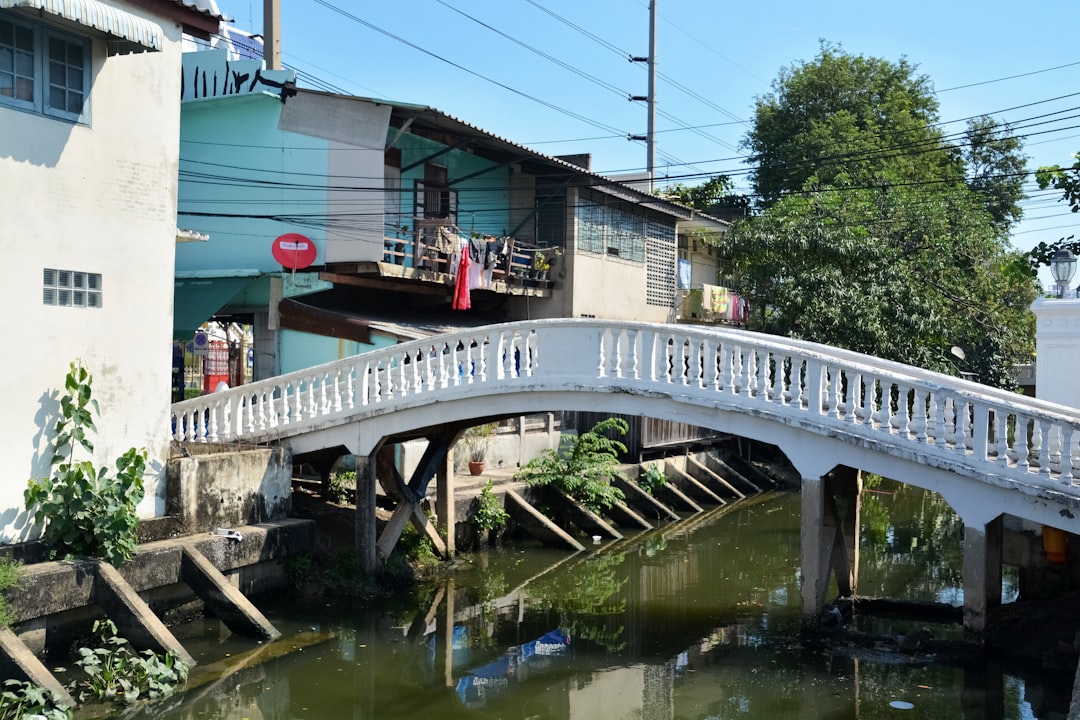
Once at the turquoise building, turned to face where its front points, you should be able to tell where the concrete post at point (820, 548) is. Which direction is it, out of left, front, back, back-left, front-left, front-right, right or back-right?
front

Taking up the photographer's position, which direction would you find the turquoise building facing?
facing the viewer and to the right of the viewer

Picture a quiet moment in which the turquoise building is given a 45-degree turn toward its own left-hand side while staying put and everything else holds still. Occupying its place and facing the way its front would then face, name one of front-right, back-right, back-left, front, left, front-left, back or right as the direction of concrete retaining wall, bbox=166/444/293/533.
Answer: right

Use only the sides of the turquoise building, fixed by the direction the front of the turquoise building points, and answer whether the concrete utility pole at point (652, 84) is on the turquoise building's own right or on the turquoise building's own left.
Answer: on the turquoise building's own left

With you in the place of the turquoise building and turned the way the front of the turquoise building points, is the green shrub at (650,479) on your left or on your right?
on your left

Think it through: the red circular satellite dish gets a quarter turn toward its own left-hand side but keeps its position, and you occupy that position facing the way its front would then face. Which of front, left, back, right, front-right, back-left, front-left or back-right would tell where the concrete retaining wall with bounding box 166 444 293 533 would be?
right

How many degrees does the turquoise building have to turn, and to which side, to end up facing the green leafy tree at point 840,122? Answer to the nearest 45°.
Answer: approximately 90° to its left

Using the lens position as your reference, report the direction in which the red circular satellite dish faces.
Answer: facing the viewer

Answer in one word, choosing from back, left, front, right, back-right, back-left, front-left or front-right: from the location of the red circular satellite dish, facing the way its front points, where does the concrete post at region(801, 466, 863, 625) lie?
front-left

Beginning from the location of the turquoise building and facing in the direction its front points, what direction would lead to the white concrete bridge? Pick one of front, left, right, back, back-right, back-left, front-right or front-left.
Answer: front

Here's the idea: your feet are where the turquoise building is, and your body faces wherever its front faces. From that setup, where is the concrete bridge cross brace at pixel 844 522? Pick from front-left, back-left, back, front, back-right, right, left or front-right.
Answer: front
